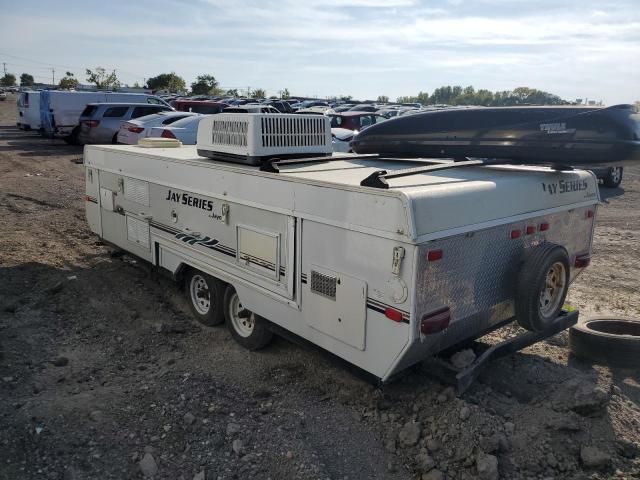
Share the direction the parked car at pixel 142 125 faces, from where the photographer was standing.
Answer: facing away from the viewer and to the right of the viewer

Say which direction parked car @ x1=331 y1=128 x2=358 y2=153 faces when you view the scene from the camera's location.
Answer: facing the viewer and to the left of the viewer

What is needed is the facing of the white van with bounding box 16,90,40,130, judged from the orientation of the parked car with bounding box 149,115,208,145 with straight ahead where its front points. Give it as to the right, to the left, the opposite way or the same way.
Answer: the same way

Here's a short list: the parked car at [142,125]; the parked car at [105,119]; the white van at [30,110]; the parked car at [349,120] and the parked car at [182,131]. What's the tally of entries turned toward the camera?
0

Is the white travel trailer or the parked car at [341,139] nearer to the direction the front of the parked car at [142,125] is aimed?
the parked car

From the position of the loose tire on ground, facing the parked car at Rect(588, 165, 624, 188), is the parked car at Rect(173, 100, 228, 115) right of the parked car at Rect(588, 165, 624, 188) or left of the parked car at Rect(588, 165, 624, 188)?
left

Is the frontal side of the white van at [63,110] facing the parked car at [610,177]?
no

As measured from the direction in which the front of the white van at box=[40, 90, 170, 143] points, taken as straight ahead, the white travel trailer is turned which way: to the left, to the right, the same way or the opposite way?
to the left

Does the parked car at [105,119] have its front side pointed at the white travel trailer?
no

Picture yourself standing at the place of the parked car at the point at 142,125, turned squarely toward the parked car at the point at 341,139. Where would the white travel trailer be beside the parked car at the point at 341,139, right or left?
right

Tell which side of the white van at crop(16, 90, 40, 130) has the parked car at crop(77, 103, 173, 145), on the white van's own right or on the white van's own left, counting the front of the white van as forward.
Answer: on the white van's own right

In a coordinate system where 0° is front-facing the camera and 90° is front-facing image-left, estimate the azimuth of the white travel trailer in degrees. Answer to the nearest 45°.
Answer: approximately 135°

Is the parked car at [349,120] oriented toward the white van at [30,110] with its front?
no

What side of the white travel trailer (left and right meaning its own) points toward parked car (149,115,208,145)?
front

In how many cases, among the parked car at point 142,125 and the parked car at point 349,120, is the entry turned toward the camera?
0

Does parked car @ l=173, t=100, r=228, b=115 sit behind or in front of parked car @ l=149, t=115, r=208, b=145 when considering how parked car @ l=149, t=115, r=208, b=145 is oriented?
in front

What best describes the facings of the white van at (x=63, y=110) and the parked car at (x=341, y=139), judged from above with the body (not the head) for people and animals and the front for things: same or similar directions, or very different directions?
same or similar directions

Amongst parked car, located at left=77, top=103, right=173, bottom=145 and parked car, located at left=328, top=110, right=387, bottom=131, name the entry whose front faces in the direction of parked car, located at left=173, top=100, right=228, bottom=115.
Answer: parked car, located at left=77, top=103, right=173, bottom=145

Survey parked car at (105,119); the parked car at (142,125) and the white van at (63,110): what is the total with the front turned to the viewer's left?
0

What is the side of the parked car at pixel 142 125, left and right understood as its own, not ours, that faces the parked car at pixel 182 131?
right

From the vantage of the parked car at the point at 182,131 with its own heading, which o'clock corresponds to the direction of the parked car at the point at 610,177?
the parked car at the point at 610,177 is roughly at 2 o'clock from the parked car at the point at 182,131.
